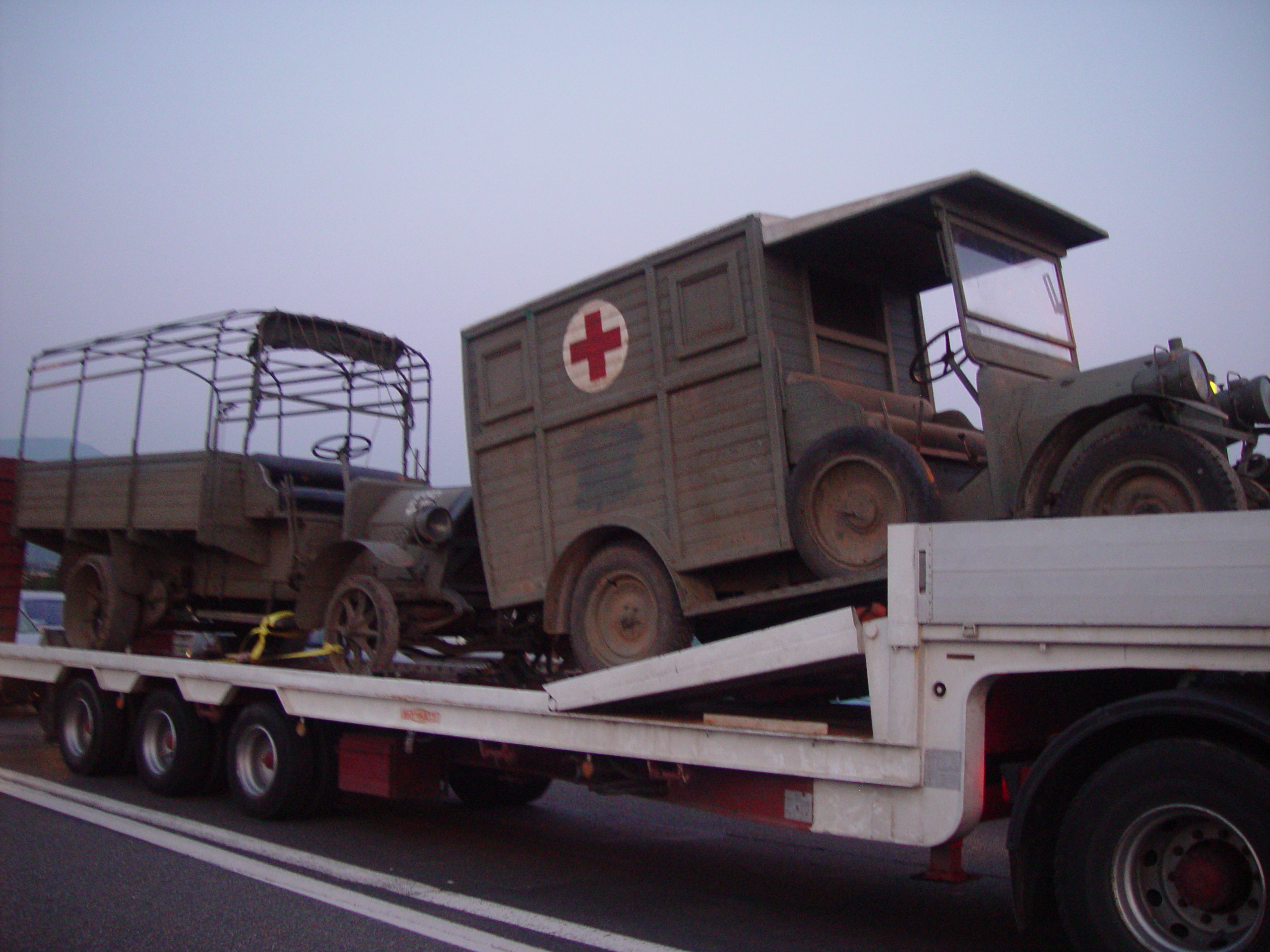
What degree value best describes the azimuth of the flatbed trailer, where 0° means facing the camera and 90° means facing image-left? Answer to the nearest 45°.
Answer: approximately 315°

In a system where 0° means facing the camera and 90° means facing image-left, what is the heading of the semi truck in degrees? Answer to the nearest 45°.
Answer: approximately 315°

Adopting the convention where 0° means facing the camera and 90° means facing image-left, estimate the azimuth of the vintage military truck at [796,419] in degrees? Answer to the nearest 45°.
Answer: approximately 315°
